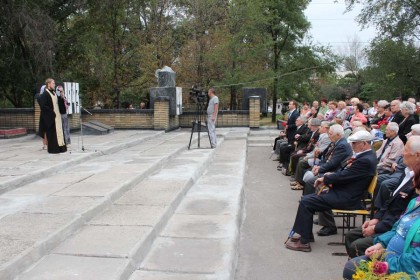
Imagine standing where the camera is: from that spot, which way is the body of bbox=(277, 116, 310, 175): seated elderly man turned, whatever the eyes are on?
to the viewer's left

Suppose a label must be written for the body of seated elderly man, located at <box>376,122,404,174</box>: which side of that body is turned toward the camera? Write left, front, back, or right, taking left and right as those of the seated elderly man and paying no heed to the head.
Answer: left

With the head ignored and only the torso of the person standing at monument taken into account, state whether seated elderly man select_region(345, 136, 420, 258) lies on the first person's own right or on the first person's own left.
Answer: on the first person's own left

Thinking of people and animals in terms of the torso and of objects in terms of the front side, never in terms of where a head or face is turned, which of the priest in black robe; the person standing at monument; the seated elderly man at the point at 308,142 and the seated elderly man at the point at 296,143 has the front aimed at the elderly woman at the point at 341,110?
the priest in black robe

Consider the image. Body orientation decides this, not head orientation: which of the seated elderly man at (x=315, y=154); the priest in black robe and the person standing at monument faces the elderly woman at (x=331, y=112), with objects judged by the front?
the priest in black robe

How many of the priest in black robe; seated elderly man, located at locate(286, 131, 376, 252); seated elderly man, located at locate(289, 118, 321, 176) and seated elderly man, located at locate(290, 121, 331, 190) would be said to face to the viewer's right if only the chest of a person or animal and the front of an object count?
1

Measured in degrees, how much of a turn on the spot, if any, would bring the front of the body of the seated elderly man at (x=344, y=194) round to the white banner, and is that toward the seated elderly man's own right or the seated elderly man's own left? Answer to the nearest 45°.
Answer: approximately 45° to the seated elderly man's own right

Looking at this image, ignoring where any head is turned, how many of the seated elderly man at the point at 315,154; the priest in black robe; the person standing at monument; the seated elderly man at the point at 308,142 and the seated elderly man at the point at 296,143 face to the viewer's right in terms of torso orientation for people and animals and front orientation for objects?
1

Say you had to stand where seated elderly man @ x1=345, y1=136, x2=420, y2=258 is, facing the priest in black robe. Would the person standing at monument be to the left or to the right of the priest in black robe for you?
right

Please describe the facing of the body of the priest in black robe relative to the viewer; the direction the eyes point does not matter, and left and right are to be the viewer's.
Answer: facing to the right of the viewer

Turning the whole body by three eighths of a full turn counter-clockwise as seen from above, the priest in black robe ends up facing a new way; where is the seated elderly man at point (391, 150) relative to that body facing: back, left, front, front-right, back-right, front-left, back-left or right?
back

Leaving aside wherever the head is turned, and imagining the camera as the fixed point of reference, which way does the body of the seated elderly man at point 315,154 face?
to the viewer's left

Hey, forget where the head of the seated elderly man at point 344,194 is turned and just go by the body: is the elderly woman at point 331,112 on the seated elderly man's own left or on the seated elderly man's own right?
on the seated elderly man's own right

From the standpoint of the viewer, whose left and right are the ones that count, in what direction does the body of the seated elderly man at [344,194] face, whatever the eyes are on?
facing to the left of the viewer

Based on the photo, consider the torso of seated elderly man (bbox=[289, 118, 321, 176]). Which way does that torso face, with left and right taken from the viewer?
facing to the left of the viewer

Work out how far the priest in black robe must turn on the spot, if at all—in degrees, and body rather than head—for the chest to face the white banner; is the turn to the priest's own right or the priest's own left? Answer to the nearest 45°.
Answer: approximately 90° to the priest's own left
